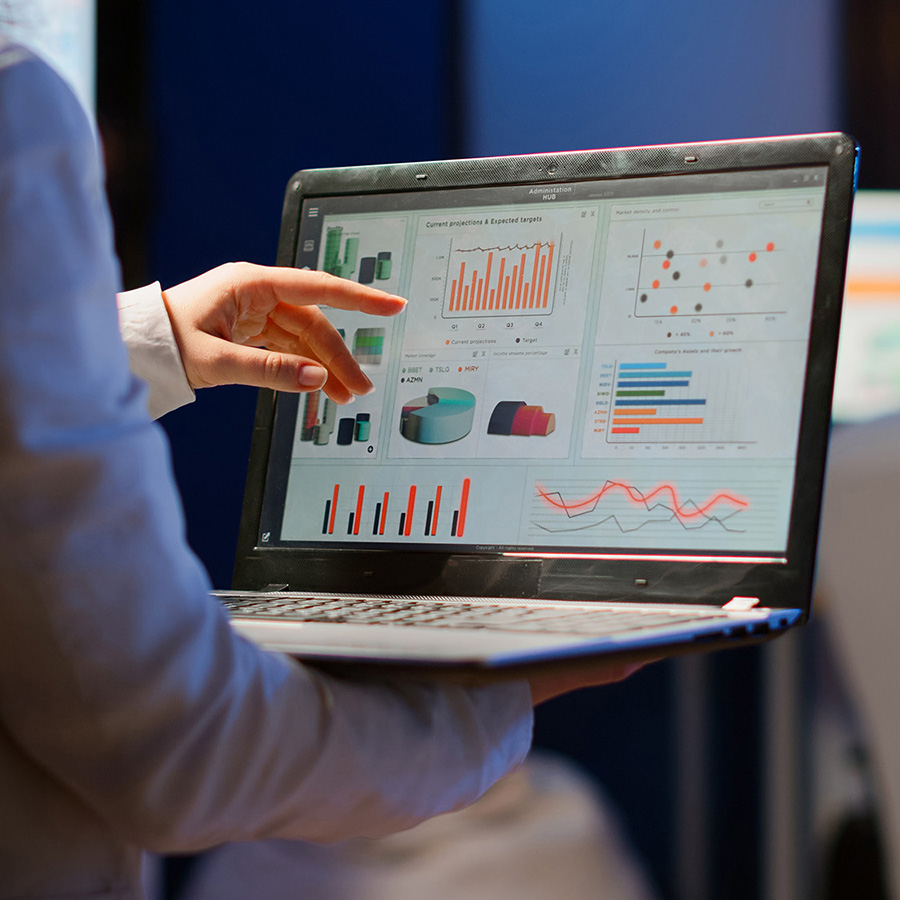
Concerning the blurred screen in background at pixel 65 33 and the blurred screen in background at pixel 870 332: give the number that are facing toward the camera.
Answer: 2

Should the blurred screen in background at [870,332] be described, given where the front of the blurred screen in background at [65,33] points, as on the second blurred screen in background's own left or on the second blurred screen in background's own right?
on the second blurred screen in background's own left

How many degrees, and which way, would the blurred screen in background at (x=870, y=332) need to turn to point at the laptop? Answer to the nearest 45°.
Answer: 0° — it already faces it

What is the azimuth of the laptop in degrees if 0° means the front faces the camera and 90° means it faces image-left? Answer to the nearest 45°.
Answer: approximately 45°

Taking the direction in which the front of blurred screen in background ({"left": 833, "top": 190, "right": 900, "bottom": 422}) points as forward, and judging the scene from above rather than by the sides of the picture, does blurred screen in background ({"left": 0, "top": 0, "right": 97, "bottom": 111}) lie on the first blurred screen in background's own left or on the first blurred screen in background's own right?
on the first blurred screen in background's own right

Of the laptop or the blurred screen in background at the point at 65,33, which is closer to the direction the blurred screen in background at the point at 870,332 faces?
the laptop

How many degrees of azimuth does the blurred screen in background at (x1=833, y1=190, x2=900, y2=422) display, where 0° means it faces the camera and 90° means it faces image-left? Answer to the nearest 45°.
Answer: approximately 0°

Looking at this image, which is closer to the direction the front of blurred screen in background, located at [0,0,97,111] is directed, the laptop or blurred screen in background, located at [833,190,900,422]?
the laptop

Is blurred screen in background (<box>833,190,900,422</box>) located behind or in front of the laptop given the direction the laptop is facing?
behind
